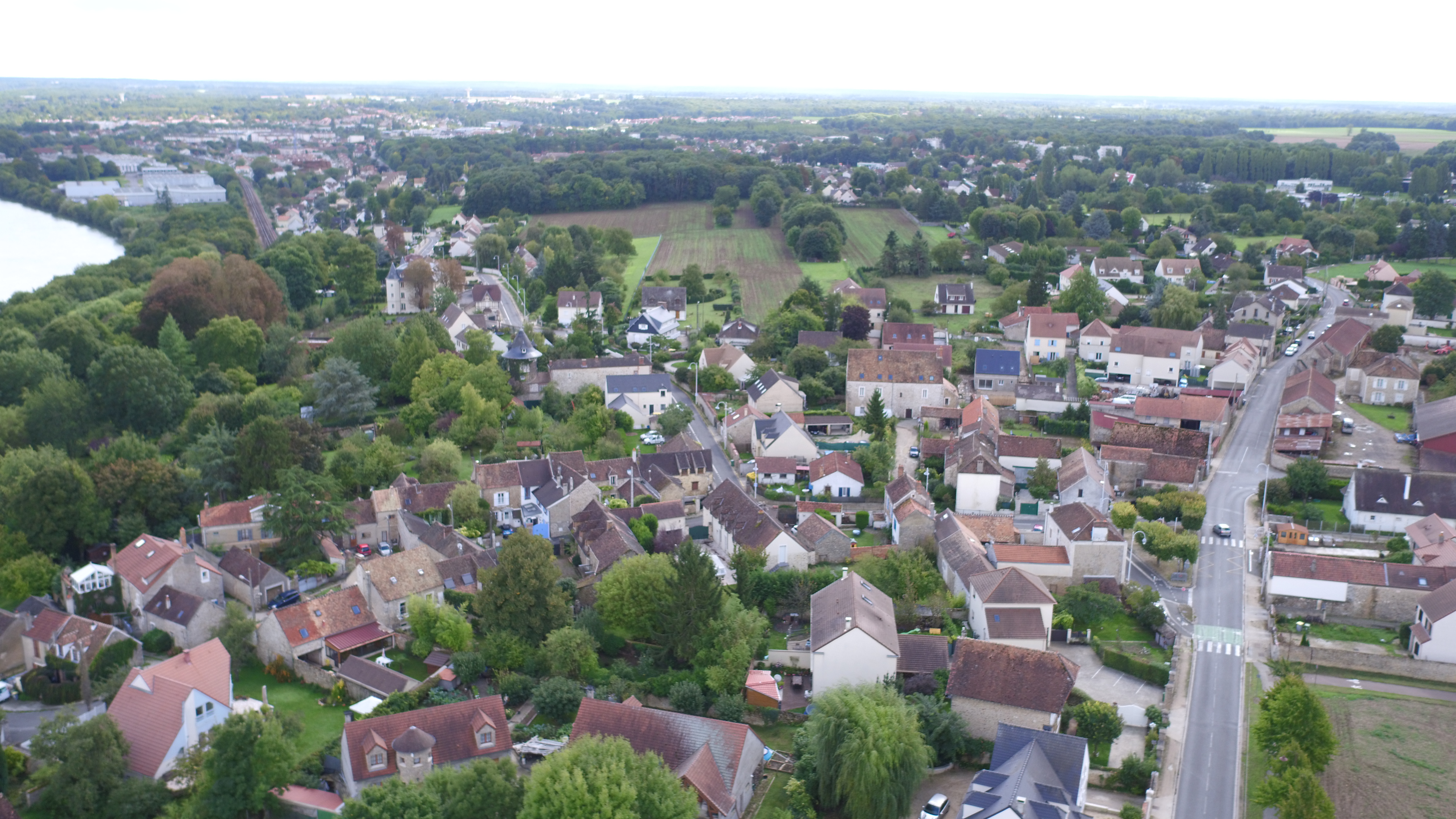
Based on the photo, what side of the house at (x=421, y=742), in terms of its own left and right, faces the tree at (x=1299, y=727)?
left

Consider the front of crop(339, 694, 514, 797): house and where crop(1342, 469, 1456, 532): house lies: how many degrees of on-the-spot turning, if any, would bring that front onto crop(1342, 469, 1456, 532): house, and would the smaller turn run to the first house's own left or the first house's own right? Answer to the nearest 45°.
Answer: approximately 90° to the first house's own left

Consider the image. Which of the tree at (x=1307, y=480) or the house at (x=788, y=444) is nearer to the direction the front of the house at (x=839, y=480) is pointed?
the tree

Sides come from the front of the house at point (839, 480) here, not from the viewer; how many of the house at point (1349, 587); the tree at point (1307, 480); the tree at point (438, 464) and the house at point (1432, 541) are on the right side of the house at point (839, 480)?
1

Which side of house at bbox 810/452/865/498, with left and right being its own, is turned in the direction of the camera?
front

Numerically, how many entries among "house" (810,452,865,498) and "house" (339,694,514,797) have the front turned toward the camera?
2

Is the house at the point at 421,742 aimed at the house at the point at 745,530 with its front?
no

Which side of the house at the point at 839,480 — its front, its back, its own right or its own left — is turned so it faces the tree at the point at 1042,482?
left

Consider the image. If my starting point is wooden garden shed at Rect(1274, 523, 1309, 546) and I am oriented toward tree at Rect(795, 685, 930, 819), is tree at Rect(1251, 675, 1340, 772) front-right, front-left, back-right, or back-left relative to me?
front-left

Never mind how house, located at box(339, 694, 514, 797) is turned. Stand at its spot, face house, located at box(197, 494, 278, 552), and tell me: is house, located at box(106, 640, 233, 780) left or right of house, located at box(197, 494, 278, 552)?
left

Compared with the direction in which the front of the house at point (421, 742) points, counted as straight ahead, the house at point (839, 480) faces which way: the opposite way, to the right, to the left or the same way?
the same way

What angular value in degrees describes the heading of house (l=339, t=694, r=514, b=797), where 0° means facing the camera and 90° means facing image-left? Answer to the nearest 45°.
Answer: approximately 0°

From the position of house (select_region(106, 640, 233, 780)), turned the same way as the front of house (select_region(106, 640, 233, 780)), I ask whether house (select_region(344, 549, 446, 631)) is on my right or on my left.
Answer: on my left

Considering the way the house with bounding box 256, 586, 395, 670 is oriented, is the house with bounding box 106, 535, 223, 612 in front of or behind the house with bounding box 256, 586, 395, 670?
behind

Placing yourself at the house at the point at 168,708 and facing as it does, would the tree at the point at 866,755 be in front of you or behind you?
in front

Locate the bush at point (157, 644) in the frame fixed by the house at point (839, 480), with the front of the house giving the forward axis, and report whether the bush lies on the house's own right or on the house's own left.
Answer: on the house's own right

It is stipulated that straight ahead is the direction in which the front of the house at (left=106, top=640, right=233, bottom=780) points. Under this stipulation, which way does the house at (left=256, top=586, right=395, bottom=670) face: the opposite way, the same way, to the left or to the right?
the same way

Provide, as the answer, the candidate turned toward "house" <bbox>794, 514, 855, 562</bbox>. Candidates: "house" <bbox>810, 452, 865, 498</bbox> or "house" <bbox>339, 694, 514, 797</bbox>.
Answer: "house" <bbox>810, 452, 865, 498</bbox>

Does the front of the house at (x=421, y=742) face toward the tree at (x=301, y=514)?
no

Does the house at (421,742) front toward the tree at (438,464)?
no

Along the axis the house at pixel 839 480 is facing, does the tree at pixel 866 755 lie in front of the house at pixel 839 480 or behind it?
in front

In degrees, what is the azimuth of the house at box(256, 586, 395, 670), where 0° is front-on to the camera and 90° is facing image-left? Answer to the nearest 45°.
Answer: approximately 315°
